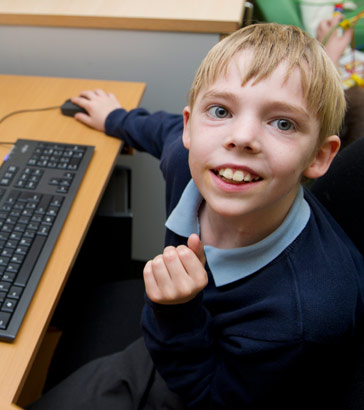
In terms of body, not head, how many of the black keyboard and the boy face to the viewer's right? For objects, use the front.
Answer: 1

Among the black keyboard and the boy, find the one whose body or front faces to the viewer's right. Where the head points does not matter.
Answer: the black keyboard

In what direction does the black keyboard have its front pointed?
to the viewer's right
